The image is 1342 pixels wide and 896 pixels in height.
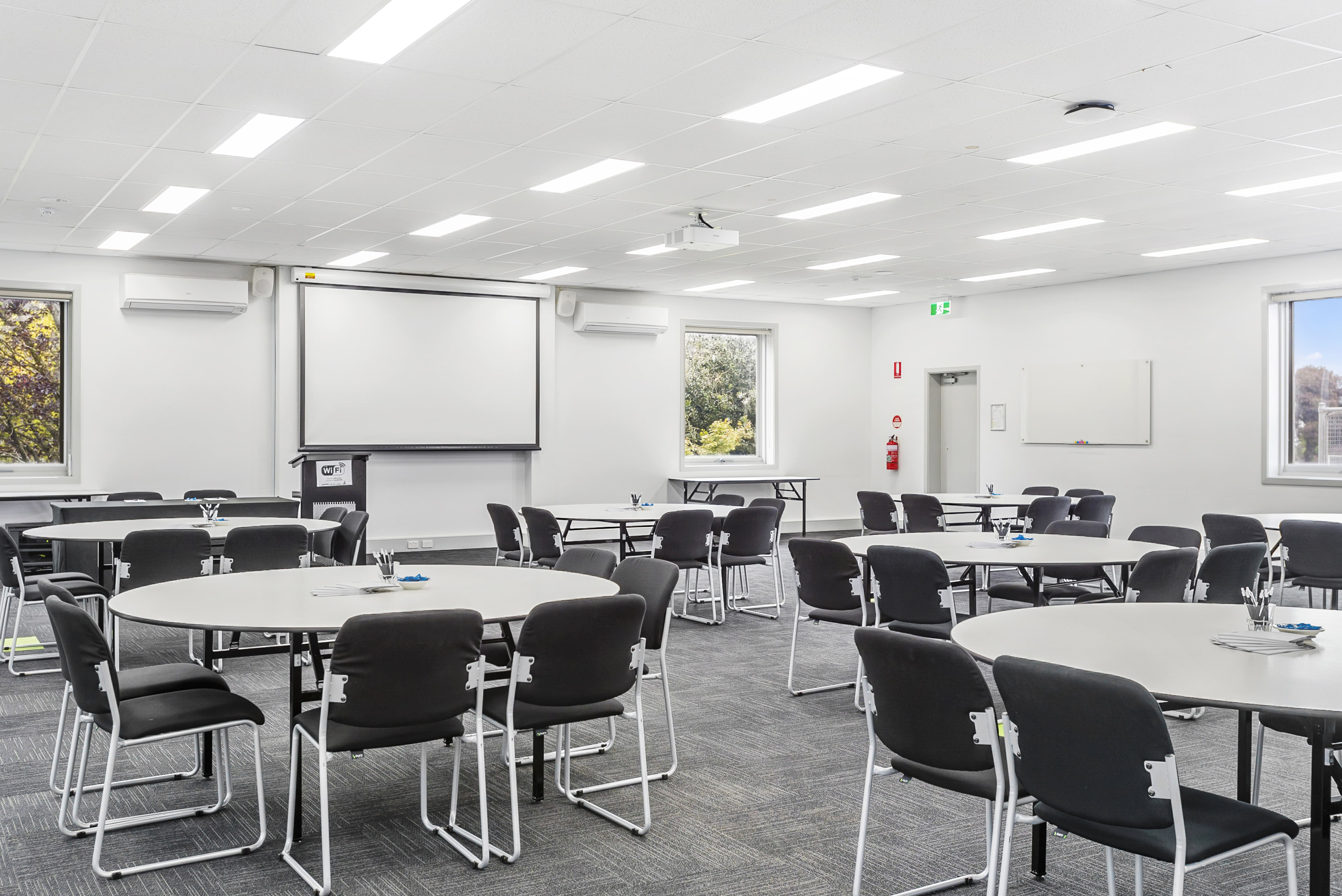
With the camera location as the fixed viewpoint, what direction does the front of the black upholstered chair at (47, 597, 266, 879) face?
facing to the right of the viewer

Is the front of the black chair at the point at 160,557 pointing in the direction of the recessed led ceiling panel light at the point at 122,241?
yes

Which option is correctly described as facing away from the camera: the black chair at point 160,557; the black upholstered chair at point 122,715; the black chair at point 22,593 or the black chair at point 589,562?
the black chair at point 160,557

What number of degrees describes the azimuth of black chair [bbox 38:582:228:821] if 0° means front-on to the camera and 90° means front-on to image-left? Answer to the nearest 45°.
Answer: approximately 270°

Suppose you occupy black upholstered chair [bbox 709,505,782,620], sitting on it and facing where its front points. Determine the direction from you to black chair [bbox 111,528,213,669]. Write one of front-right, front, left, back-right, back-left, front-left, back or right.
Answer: left

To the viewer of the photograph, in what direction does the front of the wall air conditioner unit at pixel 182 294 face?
facing the viewer

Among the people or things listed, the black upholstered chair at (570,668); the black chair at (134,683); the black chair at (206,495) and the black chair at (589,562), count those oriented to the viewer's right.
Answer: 1

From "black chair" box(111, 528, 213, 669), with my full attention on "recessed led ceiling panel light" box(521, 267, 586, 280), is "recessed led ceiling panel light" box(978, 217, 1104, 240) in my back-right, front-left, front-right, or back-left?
front-right

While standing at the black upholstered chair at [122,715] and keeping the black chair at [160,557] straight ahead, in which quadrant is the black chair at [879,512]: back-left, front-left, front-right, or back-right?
front-right

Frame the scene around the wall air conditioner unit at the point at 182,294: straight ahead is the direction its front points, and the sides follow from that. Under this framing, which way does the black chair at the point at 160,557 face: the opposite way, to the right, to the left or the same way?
the opposite way

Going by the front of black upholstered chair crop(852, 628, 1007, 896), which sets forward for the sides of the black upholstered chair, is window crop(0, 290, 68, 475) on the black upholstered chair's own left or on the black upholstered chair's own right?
on the black upholstered chair's own left

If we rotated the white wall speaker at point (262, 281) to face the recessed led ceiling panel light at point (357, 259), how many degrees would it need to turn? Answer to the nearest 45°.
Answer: approximately 45° to its left

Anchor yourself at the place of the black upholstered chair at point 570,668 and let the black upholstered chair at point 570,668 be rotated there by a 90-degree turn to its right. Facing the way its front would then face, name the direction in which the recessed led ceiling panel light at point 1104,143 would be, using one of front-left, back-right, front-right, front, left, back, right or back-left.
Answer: front

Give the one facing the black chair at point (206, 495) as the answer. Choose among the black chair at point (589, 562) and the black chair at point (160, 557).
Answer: the black chair at point (160, 557)

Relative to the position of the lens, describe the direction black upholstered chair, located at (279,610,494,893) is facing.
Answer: facing away from the viewer and to the left of the viewer

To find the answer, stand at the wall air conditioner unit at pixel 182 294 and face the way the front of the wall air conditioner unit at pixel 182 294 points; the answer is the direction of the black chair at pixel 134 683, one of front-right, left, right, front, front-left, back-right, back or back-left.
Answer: front
